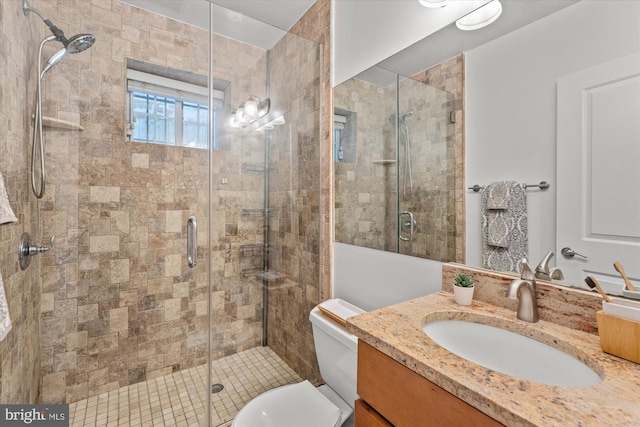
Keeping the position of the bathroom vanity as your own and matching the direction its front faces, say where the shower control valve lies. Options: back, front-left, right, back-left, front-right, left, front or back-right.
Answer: front-right

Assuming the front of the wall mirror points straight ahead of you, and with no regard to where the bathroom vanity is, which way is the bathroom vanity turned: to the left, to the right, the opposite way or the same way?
the same way

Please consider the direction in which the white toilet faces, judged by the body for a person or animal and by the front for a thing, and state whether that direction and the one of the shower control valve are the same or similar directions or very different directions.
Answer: very different directions

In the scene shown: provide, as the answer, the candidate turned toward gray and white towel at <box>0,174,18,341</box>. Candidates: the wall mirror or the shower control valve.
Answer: the wall mirror

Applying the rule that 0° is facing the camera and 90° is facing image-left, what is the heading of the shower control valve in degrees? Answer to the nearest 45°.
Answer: approximately 270°

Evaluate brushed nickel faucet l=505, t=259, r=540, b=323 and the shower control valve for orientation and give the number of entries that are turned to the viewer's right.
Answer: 1

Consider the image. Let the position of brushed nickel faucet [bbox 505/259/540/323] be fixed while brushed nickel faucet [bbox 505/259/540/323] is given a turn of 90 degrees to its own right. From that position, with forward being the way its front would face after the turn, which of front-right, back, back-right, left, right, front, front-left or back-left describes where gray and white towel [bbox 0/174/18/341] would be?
left

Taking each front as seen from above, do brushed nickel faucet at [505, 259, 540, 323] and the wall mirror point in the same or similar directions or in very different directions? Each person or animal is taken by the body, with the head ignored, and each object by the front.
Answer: same or similar directions

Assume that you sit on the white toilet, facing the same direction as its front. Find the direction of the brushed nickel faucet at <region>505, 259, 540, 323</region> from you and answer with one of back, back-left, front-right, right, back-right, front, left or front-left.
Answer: left

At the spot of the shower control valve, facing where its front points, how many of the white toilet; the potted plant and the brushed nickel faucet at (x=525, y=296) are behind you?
0

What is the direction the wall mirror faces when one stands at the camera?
facing the viewer and to the left of the viewer

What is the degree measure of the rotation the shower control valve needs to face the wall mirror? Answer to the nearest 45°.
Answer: approximately 45° to its right

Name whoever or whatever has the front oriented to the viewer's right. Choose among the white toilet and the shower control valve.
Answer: the shower control valve
